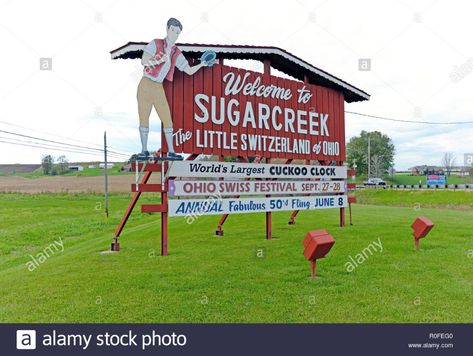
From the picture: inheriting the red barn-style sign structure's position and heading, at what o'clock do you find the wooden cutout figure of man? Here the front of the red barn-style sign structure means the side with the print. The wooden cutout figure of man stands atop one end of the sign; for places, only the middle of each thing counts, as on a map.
The wooden cutout figure of man is roughly at 3 o'clock from the red barn-style sign structure.

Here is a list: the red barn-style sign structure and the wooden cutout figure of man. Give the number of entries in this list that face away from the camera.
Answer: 0

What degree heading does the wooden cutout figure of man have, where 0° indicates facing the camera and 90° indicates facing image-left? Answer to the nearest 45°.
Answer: approximately 315°

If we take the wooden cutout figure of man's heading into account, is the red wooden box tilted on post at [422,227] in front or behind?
in front

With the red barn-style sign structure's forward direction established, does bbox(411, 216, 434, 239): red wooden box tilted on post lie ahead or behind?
ahead

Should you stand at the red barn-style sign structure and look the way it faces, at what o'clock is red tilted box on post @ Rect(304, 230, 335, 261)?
The red tilted box on post is roughly at 1 o'clock from the red barn-style sign structure.
